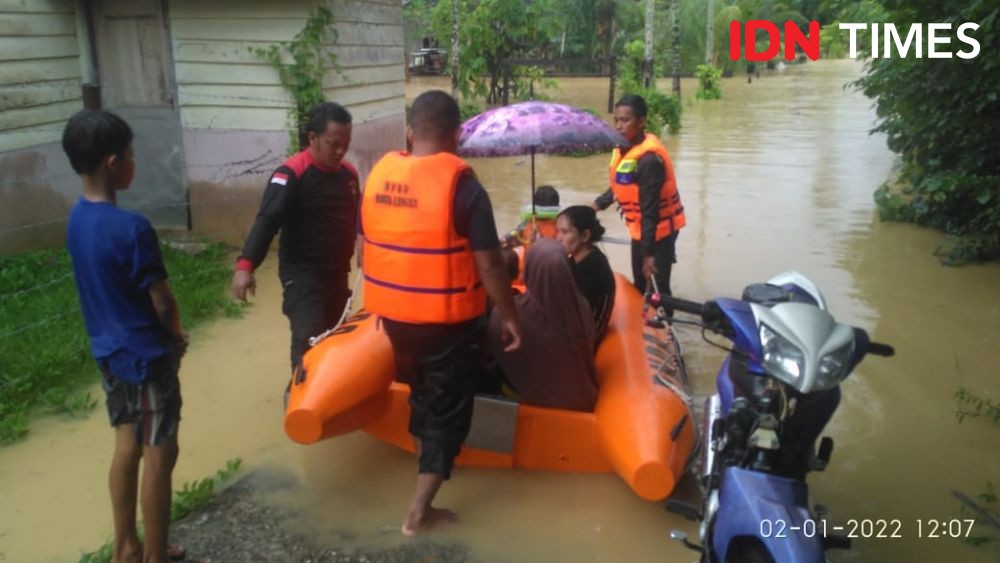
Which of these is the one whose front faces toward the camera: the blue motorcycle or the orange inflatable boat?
the blue motorcycle

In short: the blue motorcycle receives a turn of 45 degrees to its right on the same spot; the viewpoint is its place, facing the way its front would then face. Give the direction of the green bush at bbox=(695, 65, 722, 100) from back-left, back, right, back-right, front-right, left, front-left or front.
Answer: back-right

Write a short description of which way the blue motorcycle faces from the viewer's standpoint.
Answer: facing the viewer

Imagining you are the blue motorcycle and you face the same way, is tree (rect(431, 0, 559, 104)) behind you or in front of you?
behind

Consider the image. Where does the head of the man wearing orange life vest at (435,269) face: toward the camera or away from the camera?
away from the camera

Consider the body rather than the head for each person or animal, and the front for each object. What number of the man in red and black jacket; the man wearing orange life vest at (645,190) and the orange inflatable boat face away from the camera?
1

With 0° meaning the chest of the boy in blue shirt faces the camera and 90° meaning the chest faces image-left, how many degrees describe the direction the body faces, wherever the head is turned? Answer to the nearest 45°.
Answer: approximately 225°

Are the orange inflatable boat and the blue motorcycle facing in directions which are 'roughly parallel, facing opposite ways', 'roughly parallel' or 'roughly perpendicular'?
roughly parallel, facing opposite ways

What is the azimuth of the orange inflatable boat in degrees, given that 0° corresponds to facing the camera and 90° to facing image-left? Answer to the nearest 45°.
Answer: approximately 180°

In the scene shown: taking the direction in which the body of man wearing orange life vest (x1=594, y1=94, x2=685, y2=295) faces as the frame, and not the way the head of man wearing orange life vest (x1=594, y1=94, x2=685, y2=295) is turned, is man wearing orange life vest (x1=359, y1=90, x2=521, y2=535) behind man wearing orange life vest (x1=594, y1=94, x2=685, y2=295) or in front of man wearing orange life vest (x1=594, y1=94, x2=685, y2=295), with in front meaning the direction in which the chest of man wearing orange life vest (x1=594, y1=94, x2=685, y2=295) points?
in front

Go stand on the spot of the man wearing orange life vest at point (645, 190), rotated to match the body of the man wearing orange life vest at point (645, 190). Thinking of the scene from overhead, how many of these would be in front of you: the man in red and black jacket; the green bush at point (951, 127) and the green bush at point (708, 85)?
1

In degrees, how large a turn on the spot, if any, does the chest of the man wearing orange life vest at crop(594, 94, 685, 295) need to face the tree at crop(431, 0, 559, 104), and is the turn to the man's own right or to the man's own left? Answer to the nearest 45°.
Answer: approximately 135° to the man's own right

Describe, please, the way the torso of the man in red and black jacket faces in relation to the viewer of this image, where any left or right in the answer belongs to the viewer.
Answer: facing the viewer and to the right of the viewer

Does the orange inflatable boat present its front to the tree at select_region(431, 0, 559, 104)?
yes

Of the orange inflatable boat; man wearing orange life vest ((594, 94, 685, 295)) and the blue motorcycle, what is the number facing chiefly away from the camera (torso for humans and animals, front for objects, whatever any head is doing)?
1

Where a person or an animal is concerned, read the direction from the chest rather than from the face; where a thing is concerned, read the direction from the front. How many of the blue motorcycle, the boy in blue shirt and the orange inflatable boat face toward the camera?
1

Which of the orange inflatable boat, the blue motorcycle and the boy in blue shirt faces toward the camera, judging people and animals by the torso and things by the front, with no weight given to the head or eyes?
the blue motorcycle
